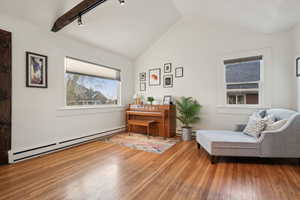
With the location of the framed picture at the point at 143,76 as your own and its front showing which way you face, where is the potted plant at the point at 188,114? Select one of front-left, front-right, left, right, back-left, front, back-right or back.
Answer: front-left

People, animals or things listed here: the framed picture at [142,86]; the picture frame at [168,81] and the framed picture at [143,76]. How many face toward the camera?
3

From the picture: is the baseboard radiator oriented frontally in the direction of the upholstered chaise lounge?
yes

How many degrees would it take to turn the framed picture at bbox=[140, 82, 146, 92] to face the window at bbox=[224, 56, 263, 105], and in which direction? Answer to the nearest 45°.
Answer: approximately 45° to its left

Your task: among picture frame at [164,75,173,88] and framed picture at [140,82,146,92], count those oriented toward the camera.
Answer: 2

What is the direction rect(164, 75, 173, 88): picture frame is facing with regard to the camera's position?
facing the viewer

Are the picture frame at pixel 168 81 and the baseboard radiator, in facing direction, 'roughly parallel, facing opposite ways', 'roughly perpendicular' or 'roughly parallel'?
roughly perpendicular

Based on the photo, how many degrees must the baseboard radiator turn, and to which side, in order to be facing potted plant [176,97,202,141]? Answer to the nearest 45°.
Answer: approximately 45° to its left

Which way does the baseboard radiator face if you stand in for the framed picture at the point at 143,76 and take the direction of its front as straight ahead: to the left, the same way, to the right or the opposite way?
to the left

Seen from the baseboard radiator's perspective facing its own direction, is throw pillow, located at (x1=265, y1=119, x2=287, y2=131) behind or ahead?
ahead

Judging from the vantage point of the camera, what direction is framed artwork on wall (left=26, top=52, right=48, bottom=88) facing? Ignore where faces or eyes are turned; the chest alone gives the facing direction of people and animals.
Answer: facing the viewer and to the right of the viewer

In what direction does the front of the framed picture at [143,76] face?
toward the camera

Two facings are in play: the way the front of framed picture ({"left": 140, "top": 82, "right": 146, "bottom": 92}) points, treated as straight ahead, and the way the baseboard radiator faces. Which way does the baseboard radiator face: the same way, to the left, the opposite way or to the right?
to the left

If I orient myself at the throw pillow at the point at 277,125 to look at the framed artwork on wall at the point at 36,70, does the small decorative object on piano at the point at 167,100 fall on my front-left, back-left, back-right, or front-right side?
front-right

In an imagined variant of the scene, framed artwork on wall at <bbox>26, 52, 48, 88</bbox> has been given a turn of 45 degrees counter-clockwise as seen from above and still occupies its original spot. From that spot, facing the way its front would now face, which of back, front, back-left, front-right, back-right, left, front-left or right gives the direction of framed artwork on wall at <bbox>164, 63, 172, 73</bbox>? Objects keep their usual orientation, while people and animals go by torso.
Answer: front
